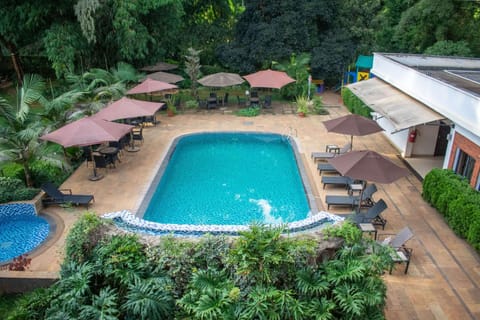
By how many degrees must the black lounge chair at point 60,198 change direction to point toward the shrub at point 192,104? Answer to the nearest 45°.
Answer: approximately 45° to its left

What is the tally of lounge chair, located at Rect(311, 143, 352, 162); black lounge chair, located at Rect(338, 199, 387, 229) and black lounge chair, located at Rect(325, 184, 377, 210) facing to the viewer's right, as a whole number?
0

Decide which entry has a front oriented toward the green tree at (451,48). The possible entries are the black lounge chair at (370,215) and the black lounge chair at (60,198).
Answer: the black lounge chair at (60,198)

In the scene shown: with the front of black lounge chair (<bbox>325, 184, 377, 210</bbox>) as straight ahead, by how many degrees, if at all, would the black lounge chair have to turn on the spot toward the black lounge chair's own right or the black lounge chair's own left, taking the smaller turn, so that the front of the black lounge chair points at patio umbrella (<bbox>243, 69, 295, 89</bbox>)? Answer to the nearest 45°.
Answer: approximately 45° to the black lounge chair's own right

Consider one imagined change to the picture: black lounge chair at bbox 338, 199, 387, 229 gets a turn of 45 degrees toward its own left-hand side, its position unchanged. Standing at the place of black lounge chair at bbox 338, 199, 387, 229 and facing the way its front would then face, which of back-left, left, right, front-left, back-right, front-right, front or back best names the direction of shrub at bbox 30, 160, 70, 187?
front-right

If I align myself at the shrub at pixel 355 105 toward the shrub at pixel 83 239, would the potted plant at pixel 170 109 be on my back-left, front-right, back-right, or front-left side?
front-right

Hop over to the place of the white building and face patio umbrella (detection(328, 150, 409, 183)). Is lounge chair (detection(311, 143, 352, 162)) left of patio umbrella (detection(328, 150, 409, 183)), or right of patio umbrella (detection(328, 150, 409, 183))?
right

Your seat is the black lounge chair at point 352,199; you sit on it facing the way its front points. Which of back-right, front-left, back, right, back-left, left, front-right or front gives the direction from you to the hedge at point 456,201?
back

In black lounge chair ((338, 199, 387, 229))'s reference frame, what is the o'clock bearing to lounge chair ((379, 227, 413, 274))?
The lounge chair is roughly at 8 o'clock from the black lounge chair.

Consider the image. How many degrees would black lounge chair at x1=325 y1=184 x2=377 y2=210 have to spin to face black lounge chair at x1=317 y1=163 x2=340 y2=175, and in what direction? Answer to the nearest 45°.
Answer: approximately 45° to its right

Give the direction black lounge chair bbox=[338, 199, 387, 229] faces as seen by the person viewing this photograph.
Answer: facing to the left of the viewer

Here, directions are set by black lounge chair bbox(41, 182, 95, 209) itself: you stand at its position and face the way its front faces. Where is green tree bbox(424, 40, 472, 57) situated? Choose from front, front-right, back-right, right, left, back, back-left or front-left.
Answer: front

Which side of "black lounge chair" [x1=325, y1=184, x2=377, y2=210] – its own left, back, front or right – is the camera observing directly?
left

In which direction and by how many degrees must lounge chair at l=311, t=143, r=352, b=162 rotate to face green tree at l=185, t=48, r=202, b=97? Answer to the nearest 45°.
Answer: approximately 45° to its right

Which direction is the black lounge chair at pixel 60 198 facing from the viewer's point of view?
to the viewer's right

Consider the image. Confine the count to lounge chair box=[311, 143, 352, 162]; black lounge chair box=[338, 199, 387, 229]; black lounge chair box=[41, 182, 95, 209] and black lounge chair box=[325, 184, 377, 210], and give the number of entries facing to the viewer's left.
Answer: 3

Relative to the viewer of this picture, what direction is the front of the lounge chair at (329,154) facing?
facing to the left of the viewer
